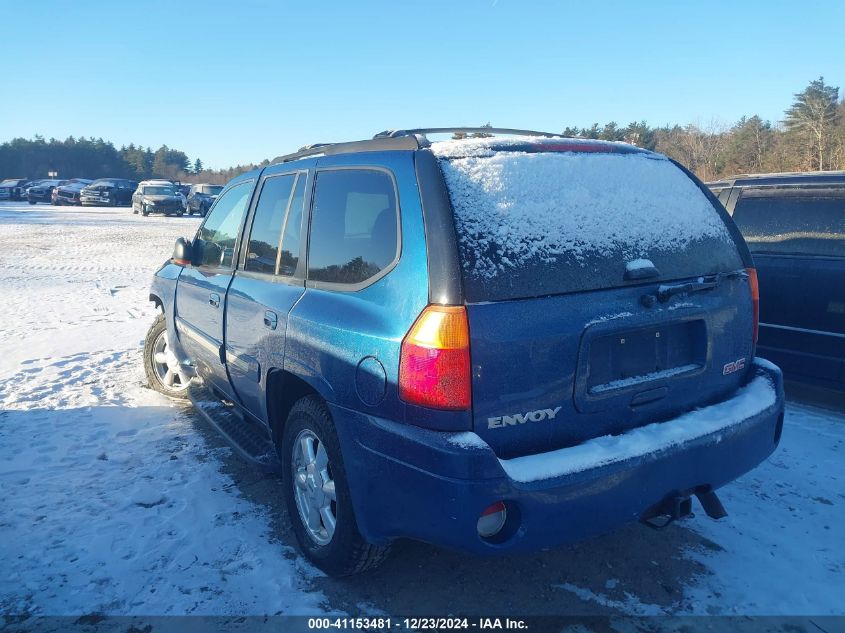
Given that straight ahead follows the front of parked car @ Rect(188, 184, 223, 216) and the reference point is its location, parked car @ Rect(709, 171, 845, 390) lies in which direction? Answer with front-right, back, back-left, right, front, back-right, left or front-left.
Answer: front-left

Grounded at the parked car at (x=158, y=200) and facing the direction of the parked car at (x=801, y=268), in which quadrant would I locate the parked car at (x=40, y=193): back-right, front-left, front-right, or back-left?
back-right

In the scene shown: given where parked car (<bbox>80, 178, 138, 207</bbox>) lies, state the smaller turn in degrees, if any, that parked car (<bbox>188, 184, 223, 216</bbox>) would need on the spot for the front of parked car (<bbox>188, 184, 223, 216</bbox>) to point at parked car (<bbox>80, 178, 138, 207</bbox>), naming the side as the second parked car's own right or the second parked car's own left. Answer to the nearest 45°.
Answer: approximately 90° to the second parked car's own right

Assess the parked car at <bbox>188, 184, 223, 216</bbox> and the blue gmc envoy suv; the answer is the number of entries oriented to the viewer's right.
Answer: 0

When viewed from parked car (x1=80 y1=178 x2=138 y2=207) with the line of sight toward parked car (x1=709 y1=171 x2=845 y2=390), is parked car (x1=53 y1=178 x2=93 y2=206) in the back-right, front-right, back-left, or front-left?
back-right

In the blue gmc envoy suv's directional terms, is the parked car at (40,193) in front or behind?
in front

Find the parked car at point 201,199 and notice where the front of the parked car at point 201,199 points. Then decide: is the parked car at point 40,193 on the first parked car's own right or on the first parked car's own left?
on the first parked car's own right

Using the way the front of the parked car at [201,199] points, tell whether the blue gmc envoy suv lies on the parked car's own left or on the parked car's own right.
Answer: on the parked car's own left

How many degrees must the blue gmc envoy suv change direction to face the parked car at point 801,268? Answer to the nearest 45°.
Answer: approximately 90° to its right

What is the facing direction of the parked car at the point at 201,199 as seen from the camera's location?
facing the viewer and to the left of the viewer

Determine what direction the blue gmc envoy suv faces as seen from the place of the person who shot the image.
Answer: facing away from the viewer and to the left of the viewer

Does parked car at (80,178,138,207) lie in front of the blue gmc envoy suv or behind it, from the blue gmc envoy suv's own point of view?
in front

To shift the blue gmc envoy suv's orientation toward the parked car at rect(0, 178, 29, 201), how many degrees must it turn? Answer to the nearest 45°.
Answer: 0° — it already faces it

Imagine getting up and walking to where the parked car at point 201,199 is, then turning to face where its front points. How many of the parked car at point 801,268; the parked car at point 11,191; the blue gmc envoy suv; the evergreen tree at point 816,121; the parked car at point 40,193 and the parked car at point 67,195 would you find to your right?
3
